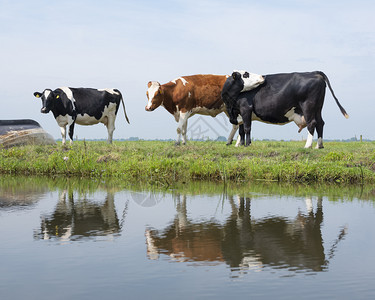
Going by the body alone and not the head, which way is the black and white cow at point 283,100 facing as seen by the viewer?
to the viewer's left

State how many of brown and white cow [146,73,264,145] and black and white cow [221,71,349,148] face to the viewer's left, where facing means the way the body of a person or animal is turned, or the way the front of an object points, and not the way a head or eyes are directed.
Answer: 2

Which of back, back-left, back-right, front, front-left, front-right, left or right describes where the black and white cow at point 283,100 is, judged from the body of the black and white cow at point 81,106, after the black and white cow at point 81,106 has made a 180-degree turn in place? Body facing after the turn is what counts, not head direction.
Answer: front-right

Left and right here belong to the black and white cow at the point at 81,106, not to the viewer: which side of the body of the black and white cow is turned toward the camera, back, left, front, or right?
left

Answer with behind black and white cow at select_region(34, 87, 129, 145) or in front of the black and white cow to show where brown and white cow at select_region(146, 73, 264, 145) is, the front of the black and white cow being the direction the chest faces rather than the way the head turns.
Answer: behind

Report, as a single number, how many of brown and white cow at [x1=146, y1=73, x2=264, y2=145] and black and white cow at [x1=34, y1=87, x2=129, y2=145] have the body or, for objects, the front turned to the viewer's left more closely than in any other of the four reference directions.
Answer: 2

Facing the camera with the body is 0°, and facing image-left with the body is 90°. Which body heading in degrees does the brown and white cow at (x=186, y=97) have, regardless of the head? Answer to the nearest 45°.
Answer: approximately 90°
